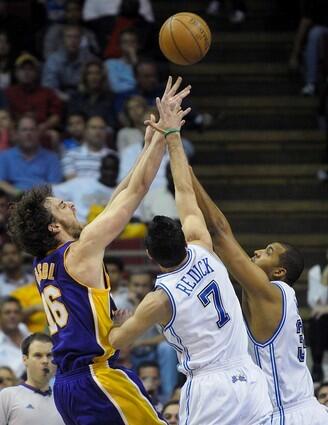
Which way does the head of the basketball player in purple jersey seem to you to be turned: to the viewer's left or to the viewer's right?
to the viewer's right

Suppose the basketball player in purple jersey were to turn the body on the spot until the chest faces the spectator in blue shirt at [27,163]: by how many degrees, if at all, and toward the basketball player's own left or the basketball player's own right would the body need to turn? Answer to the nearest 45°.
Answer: approximately 45° to the basketball player's own left

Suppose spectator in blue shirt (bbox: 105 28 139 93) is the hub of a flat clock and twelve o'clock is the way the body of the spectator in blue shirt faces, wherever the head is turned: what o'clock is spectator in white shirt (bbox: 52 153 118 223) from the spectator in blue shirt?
The spectator in white shirt is roughly at 2 o'clock from the spectator in blue shirt.

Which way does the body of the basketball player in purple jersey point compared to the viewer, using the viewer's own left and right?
facing away from the viewer and to the right of the viewer

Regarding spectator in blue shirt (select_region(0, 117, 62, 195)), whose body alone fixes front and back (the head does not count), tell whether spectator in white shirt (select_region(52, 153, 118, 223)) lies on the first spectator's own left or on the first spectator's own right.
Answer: on the first spectator's own left

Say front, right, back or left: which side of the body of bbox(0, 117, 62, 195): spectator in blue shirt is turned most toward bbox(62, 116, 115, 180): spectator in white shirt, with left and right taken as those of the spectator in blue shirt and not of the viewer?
left

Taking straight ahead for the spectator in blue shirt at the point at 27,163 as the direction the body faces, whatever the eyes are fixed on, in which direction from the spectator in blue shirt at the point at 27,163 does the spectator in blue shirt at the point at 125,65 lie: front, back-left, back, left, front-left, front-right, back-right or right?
back-left

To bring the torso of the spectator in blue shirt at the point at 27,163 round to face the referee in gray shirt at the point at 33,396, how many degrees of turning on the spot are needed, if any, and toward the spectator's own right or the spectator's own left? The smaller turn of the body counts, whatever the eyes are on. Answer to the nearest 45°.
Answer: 0° — they already face them

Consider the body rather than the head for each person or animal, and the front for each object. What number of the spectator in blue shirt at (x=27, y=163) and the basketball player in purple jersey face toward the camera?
1
